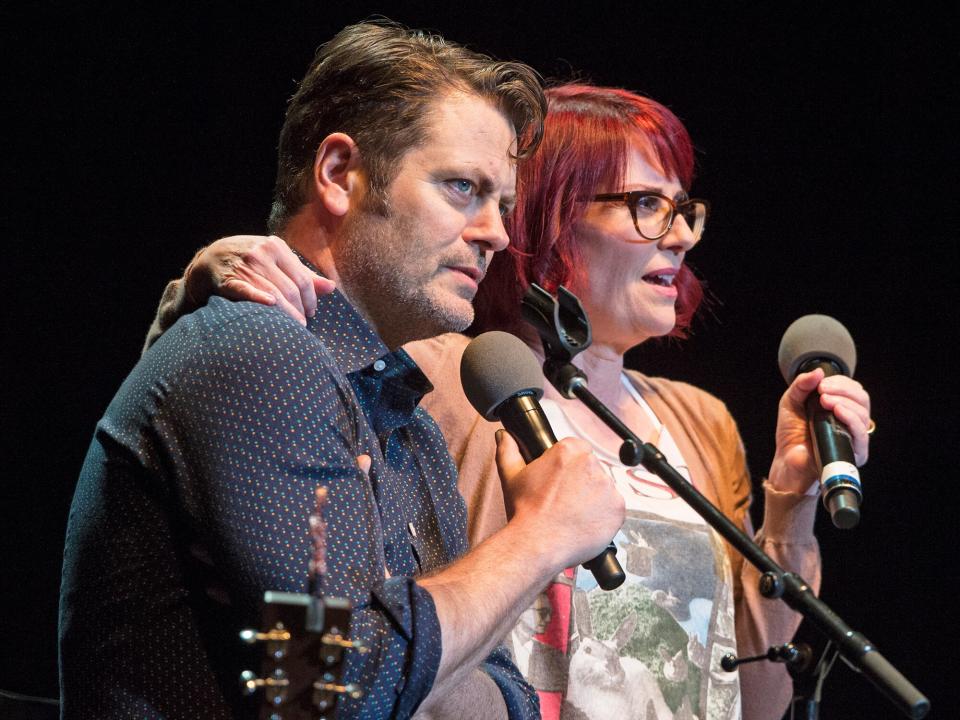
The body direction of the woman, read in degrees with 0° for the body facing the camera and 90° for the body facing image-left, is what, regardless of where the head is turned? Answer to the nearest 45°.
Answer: approximately 315°

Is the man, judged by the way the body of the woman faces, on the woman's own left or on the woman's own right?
on the woman's own right

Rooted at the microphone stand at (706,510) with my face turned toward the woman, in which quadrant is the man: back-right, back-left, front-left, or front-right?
front-left

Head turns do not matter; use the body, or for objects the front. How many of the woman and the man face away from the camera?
0

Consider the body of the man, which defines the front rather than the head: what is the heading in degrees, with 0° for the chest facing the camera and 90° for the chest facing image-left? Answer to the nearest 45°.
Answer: approximately 315°

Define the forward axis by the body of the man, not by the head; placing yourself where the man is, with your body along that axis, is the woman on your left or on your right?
on your left

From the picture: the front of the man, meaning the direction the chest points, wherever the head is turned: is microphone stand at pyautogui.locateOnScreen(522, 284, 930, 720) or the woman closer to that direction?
the microphone stand

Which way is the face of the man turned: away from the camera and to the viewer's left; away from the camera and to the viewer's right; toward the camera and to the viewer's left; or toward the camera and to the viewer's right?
toward the camera and to the viewer's right
